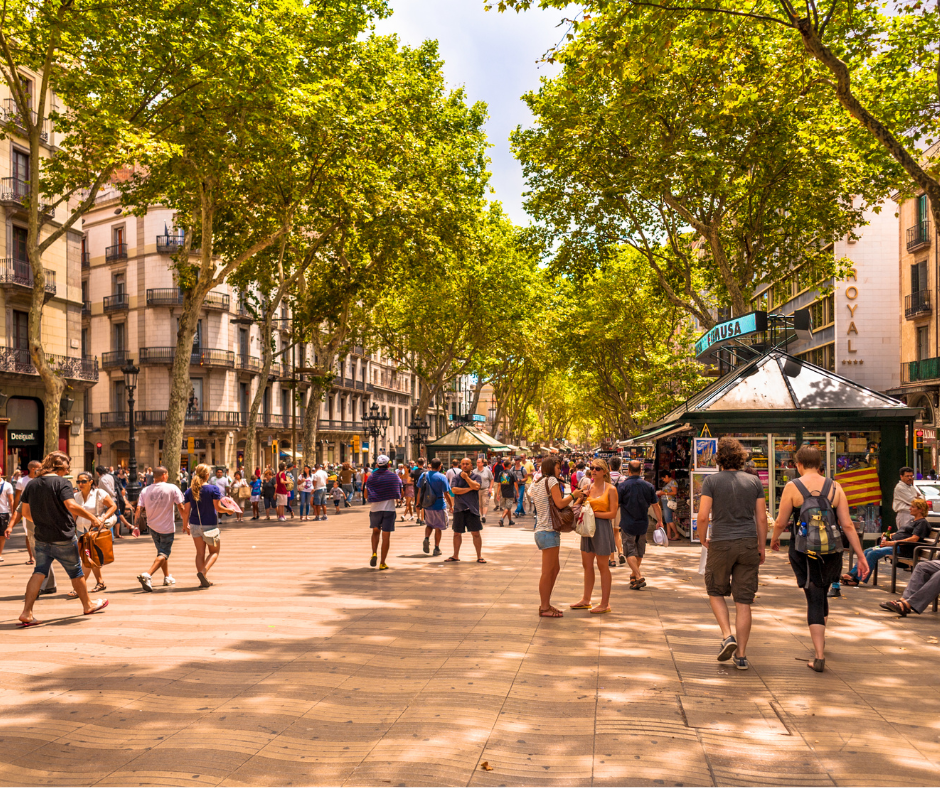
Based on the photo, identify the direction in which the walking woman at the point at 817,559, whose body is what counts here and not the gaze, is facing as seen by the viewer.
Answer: away from the camera

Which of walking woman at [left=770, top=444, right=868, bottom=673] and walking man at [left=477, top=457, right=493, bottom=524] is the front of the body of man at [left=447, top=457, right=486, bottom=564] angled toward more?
the walking woman

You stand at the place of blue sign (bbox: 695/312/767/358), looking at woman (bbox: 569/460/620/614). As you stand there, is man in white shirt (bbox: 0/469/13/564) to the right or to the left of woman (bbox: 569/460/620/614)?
right

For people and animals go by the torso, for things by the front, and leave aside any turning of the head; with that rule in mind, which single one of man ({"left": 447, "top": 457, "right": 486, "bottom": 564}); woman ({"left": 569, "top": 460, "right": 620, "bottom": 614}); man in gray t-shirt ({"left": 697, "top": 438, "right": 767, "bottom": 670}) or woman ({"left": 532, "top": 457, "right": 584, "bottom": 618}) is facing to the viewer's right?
woman ({"left": 532, "top": 457, "right": 584, "bottom": 618})

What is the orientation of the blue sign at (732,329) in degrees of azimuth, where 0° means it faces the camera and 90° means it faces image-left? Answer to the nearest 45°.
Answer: approximately 45°

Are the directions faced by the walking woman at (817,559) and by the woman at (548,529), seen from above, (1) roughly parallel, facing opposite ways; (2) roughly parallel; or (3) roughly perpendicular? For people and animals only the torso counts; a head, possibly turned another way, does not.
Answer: roughly perpendicular

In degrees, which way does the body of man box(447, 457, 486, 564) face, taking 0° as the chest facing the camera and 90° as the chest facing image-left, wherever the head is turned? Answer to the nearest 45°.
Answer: approximately 0°

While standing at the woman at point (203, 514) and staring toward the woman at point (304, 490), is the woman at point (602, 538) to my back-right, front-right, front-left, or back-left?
back-right

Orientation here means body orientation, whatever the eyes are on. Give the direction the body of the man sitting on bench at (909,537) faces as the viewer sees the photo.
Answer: to the viewer's left

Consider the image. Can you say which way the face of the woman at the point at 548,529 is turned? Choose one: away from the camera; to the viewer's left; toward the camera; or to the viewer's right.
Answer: to the viewer's right
